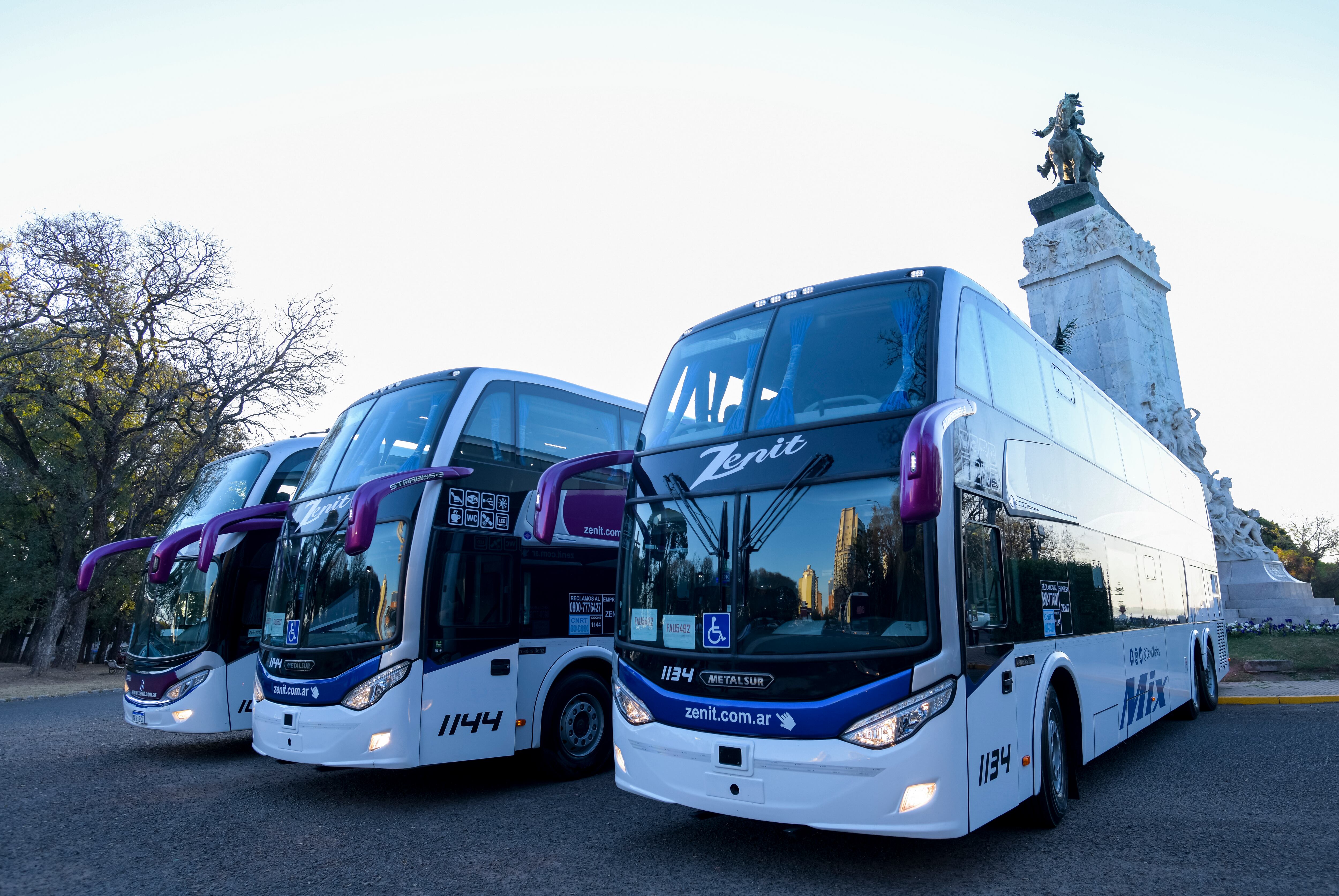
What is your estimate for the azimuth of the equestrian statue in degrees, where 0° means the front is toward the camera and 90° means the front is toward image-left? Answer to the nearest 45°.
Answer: approximately 45°

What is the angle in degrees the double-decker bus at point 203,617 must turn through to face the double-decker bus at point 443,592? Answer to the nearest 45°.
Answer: approximately 90° to its left

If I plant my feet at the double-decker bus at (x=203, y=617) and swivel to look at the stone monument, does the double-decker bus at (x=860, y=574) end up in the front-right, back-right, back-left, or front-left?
front-right

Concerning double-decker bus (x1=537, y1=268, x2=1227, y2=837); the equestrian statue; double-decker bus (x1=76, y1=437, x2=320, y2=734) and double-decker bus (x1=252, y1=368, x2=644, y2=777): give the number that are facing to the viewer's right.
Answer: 0

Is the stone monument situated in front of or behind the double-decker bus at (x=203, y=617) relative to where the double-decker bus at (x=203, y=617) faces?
behind

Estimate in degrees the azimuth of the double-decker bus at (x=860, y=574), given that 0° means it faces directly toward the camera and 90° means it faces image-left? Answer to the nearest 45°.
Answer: approximately 45°

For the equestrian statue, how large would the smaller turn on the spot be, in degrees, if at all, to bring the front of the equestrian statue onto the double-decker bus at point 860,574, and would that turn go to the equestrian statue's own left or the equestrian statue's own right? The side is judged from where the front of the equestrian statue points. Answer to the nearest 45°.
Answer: approximately 45° to the equestrian statue's own left

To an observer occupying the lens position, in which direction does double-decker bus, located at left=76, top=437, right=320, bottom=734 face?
facing the viewer and to the left of the viewer

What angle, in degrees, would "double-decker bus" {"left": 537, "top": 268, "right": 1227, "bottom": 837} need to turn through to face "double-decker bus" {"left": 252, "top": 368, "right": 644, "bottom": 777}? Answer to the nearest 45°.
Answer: approximately 90° to its right

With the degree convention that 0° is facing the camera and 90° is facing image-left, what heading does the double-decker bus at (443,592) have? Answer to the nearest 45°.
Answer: approximately 45°

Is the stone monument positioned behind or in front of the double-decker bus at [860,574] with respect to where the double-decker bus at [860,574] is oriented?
behind
